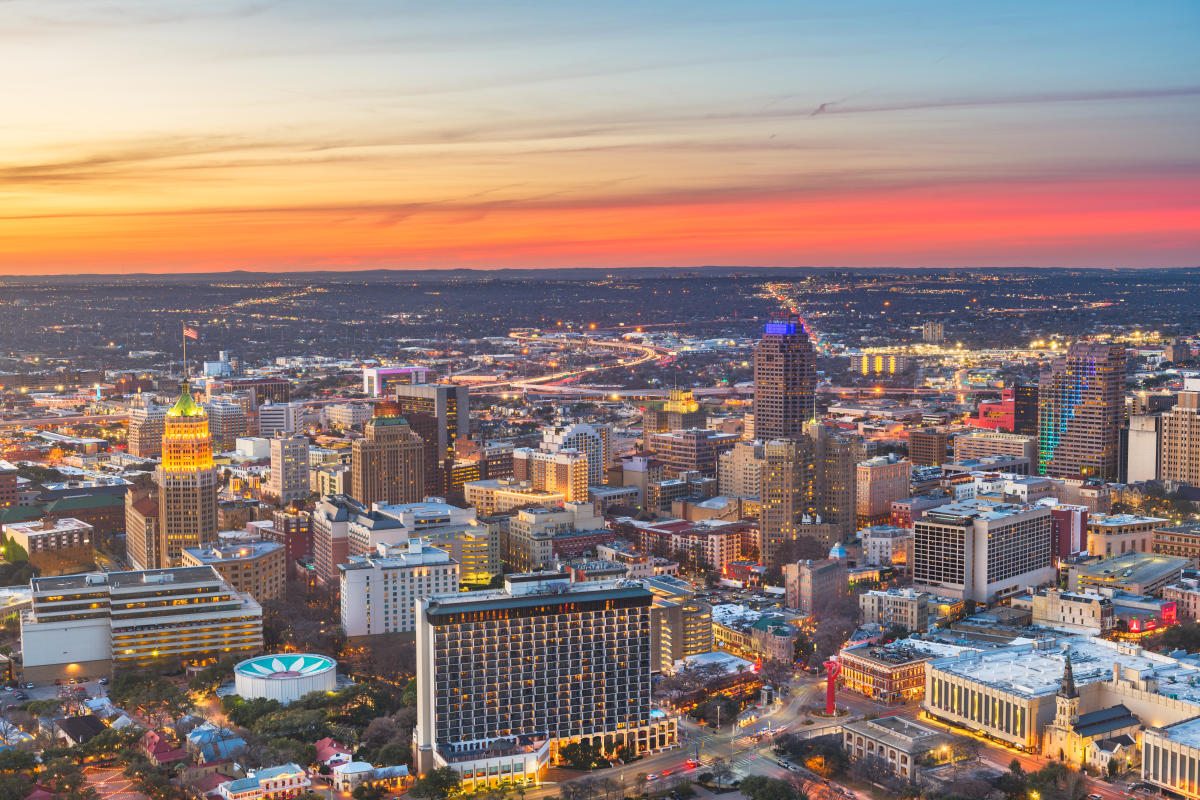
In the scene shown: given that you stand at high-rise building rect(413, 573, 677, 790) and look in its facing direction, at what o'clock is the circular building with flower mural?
The circular building with flower mural is roughly at 4 o'clock from the high-rise building.

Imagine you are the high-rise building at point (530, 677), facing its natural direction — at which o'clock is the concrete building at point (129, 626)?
The concrete building is roughly at 4 o'clock from the high-rise building.

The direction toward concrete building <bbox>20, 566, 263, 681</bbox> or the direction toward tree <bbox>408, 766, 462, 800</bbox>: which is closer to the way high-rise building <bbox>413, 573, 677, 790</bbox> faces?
the tree

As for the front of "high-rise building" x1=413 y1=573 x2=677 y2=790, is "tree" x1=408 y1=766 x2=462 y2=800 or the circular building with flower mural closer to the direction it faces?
the tree

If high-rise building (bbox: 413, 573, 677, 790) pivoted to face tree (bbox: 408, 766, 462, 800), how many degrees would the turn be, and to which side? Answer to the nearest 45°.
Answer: approximately 45° to its right

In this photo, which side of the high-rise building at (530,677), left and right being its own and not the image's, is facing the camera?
front
